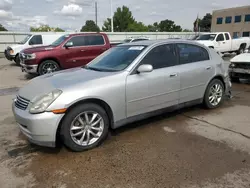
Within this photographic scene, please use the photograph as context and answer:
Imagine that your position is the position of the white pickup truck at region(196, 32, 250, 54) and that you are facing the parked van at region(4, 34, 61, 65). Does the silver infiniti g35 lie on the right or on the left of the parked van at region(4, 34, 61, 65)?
left

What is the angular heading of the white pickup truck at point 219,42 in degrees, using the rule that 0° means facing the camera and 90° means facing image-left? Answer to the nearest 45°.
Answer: approximately 45°

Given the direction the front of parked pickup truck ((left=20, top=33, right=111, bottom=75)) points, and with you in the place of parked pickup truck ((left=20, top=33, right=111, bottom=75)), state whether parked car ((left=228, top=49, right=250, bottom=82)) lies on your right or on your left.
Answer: on your left

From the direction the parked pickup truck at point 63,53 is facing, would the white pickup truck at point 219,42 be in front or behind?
behind

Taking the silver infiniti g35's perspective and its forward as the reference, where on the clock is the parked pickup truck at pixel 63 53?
The parked pickup truck is roughly at 4 o'clock from the silver infiniti g35.

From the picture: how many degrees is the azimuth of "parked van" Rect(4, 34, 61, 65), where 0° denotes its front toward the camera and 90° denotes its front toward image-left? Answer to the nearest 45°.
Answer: approximately 45°

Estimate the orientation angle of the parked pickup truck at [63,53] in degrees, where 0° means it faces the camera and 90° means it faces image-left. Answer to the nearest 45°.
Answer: approximately 45°
